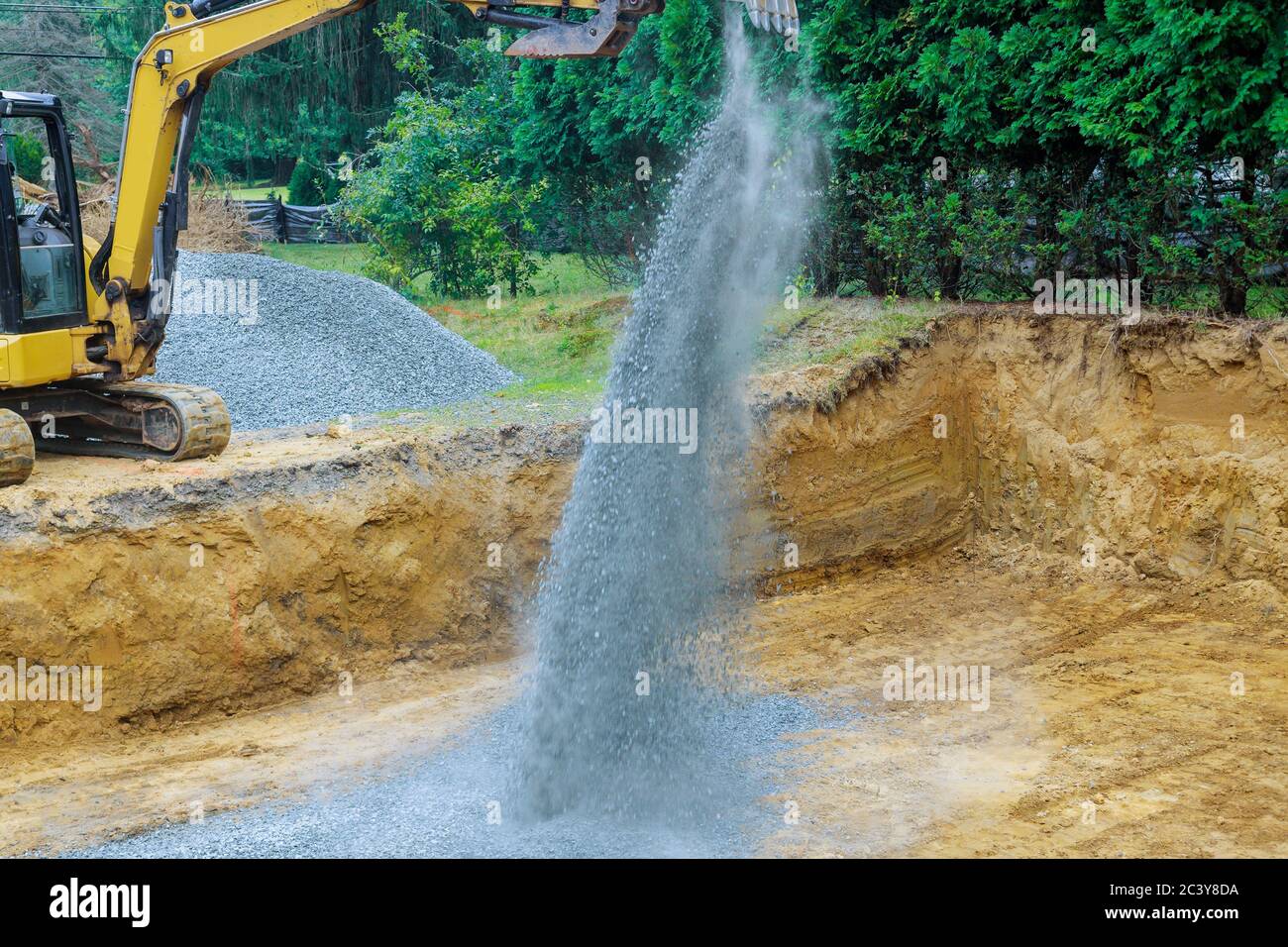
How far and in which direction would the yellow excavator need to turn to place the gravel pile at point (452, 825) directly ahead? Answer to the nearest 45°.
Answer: approximately 45° to its right

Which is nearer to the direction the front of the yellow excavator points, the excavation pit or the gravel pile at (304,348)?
the excavation pit

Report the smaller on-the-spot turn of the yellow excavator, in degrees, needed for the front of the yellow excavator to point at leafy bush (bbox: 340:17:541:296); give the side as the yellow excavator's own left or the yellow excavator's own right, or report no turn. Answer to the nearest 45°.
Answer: approximately 90° to the yellow excavator's own left

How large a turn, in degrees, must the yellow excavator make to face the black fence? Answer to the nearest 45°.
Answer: approximately 90° to its left

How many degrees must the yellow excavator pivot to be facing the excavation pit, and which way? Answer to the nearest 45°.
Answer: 0° — it already faces it

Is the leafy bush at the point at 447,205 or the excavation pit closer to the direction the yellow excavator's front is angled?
the excavation pit

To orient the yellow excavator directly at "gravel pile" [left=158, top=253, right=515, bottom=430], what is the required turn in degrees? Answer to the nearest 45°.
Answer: approximately 90° to its left

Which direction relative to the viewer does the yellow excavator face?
to the viewer's right
